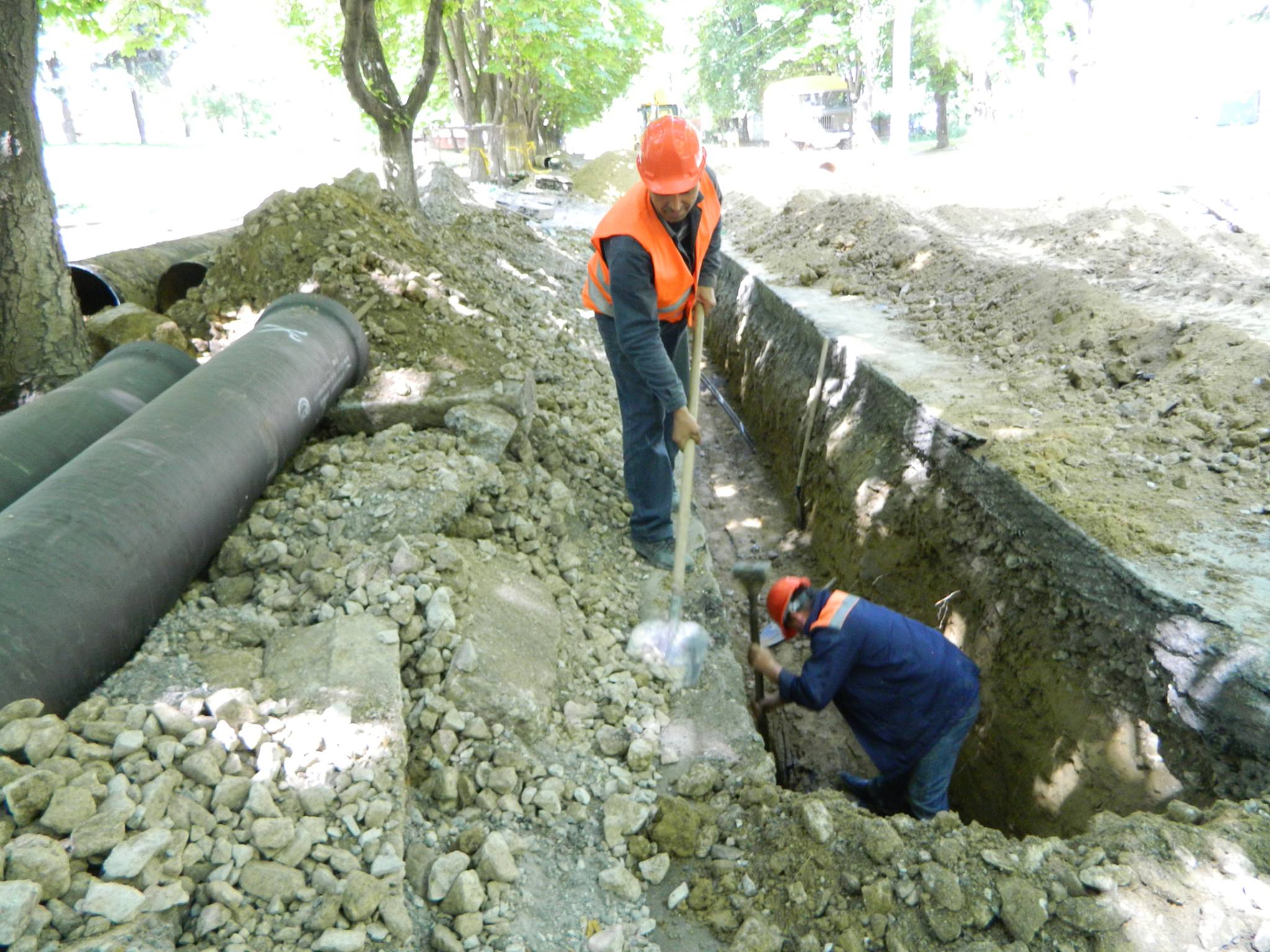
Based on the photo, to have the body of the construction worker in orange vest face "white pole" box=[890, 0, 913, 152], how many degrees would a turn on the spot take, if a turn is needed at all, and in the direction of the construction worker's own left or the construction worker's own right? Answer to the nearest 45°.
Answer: approximately 135° to the construction worker's own left

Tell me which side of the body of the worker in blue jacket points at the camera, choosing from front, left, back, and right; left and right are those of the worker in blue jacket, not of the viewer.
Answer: left

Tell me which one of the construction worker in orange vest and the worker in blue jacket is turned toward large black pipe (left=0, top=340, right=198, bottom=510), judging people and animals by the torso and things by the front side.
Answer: the worker in blue jacket

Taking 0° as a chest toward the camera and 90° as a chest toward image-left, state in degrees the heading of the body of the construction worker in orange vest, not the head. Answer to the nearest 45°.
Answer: approximately 315°

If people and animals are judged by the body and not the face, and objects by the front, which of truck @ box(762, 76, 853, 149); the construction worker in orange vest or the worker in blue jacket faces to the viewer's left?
the worker in blue jacket

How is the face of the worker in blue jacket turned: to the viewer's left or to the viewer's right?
to the viewer's left

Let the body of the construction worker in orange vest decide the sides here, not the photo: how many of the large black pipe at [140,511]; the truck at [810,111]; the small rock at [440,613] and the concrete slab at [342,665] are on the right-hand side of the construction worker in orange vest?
3
